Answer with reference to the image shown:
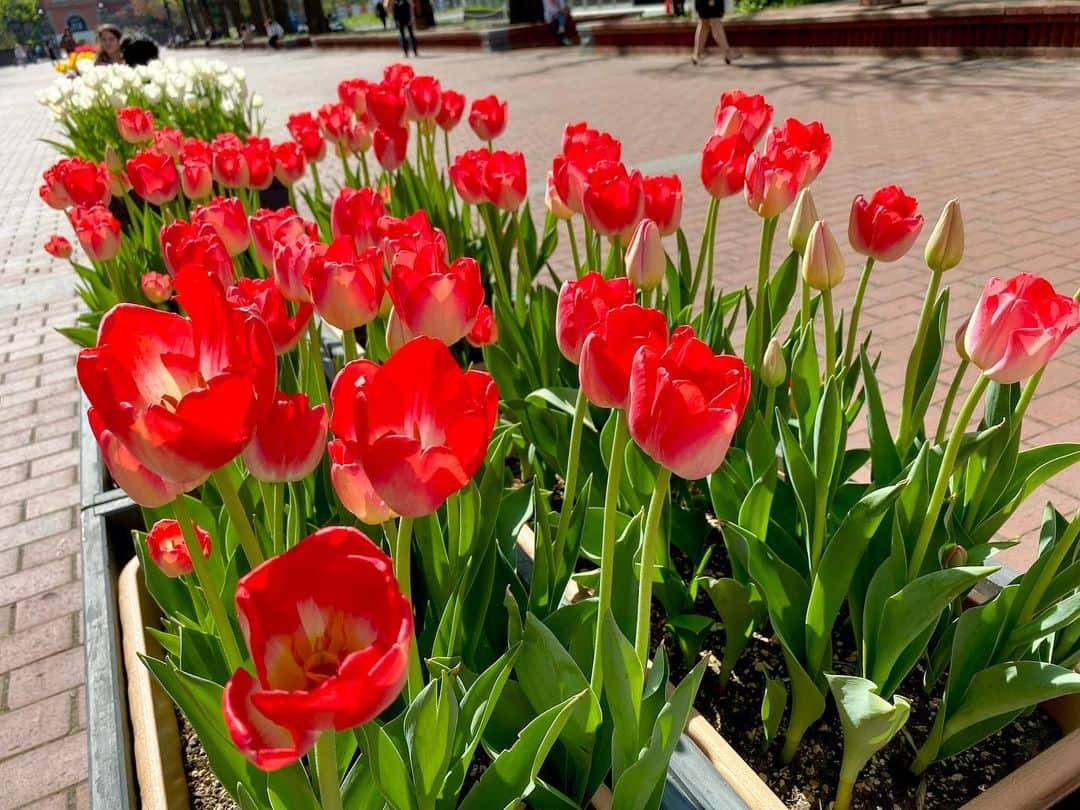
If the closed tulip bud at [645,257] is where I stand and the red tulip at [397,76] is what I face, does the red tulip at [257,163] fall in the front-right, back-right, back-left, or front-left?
front-left
